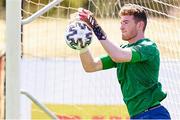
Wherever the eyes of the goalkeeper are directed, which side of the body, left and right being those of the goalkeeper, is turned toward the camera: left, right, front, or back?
left

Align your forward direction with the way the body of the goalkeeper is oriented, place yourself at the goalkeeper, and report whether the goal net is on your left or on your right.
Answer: on your right
